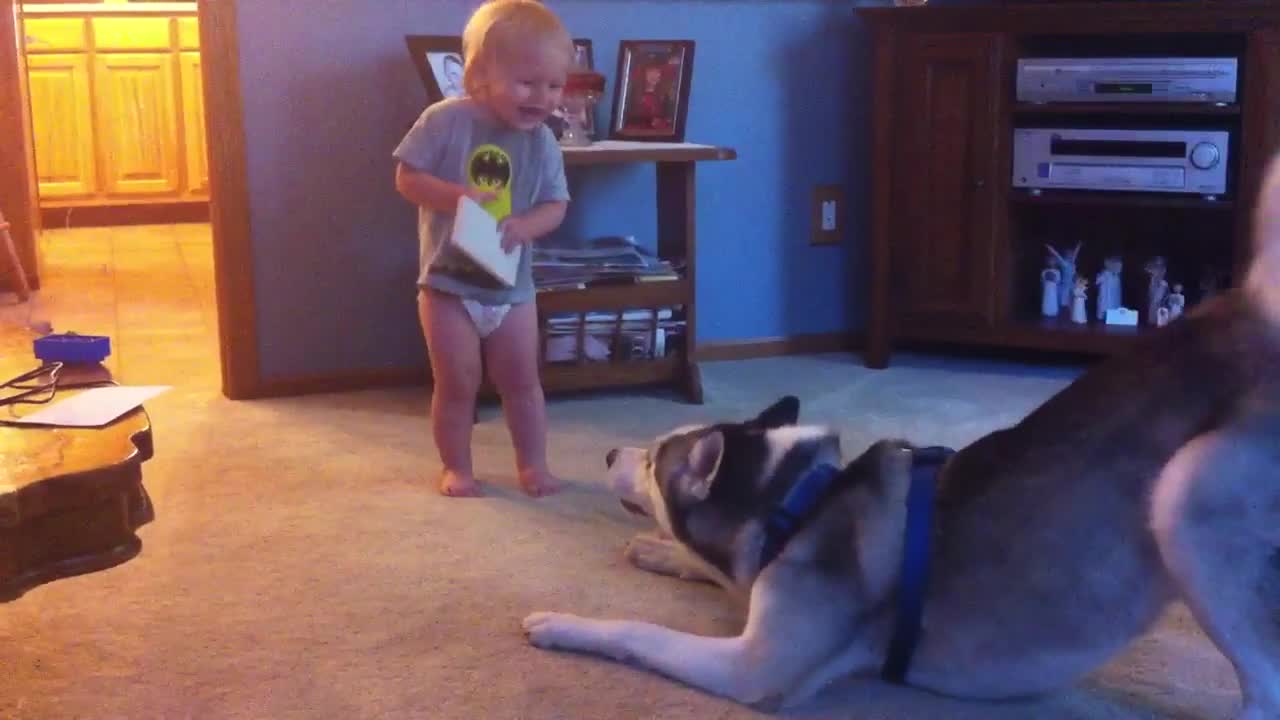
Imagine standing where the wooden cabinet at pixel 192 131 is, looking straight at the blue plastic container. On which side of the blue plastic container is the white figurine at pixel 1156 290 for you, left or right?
left

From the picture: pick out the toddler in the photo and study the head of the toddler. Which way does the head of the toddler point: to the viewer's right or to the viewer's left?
to the viewer's right

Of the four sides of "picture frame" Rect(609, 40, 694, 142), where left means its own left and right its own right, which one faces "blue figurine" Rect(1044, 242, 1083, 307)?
left

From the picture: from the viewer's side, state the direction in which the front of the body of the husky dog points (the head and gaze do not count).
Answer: to the viewer's left

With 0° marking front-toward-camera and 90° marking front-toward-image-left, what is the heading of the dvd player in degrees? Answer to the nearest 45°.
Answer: approximately 0°

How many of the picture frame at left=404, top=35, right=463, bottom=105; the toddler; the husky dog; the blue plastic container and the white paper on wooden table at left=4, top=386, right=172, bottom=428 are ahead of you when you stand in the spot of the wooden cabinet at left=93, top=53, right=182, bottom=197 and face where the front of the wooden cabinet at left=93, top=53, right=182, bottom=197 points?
5

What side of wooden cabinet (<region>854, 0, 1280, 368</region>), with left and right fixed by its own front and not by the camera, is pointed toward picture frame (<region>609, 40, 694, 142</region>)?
right
